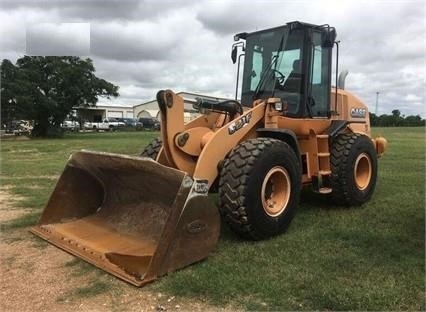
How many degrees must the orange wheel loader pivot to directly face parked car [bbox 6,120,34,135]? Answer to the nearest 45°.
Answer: approximately 90° to its right

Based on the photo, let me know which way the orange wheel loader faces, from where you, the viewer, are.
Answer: facing the viewer and to the left of the viewer

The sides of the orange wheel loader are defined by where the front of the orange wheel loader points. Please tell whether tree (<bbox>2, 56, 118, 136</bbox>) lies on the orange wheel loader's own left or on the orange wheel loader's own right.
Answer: on the orange wheel loader's own right

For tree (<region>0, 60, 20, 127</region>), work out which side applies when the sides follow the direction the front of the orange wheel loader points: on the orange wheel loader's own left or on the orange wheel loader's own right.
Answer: on the orange wheel loader's own right
